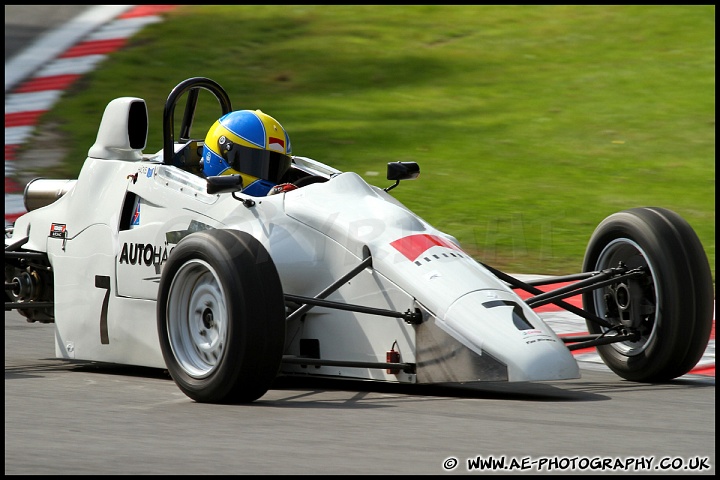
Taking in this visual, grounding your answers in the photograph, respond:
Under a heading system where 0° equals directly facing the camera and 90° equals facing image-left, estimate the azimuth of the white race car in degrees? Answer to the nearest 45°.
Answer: approximately 315°

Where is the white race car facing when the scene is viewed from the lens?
facing the viewer and to the right of the viewer
